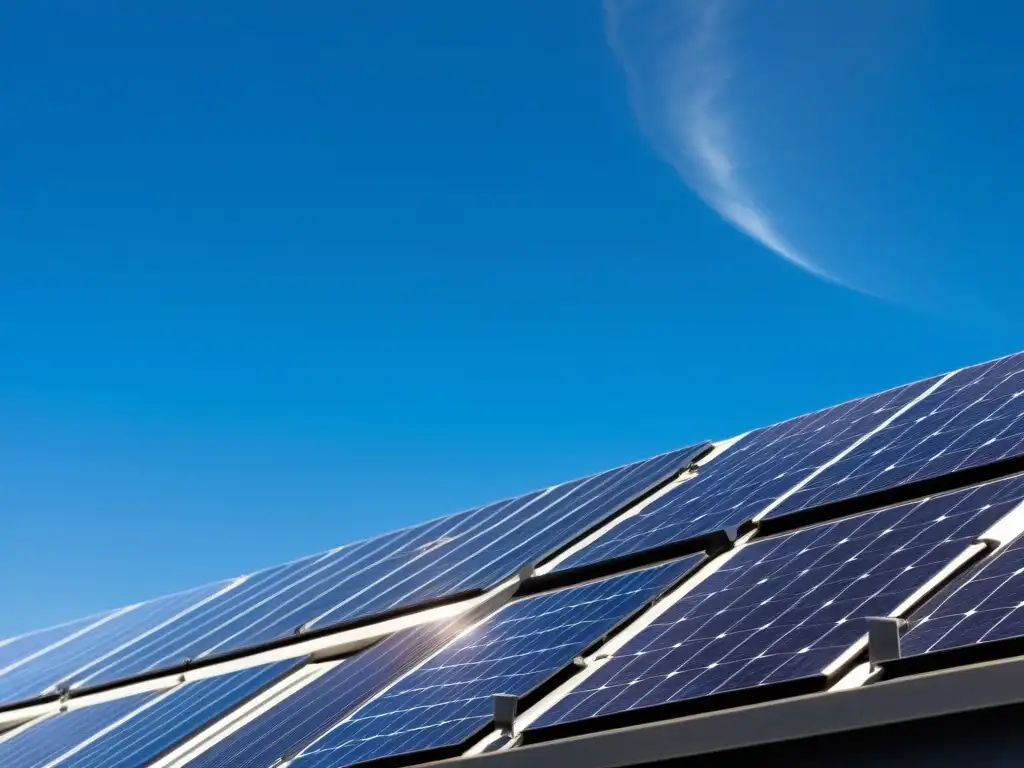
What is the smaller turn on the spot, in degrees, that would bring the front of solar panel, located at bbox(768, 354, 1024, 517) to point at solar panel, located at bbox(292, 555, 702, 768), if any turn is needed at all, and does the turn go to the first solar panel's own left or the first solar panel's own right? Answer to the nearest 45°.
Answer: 0° — it already faces it

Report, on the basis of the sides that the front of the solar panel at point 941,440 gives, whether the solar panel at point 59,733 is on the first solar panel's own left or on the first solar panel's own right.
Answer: on the first solar panel's own right

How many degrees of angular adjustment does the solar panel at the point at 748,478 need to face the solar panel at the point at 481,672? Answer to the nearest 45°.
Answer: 0° — it already faces it

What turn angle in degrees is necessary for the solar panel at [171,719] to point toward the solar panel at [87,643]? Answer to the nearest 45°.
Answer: approximately 135° to its right

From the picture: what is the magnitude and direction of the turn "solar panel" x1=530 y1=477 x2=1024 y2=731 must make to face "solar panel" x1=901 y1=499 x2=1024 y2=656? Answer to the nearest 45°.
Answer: approximately 90° to its left

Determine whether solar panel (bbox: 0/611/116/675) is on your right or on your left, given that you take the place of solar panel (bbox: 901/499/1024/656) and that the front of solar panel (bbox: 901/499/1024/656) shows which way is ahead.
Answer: on your right

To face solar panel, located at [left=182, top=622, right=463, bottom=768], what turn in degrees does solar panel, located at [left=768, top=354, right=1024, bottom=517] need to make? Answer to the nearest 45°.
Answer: approximately 45° to its right

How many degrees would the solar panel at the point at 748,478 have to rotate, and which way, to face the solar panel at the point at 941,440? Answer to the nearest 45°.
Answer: approximately 90° to its left

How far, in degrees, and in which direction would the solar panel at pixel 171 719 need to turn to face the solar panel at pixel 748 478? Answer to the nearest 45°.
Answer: approximately 90° to its left

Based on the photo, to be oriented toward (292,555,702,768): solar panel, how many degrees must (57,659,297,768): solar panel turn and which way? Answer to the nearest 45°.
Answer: approximately 90° to its left

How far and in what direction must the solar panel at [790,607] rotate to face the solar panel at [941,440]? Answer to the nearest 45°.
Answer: approximately 180°

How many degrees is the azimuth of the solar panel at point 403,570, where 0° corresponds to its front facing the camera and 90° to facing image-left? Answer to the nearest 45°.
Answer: approximately 45°

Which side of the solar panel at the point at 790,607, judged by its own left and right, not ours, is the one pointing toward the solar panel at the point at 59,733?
right
